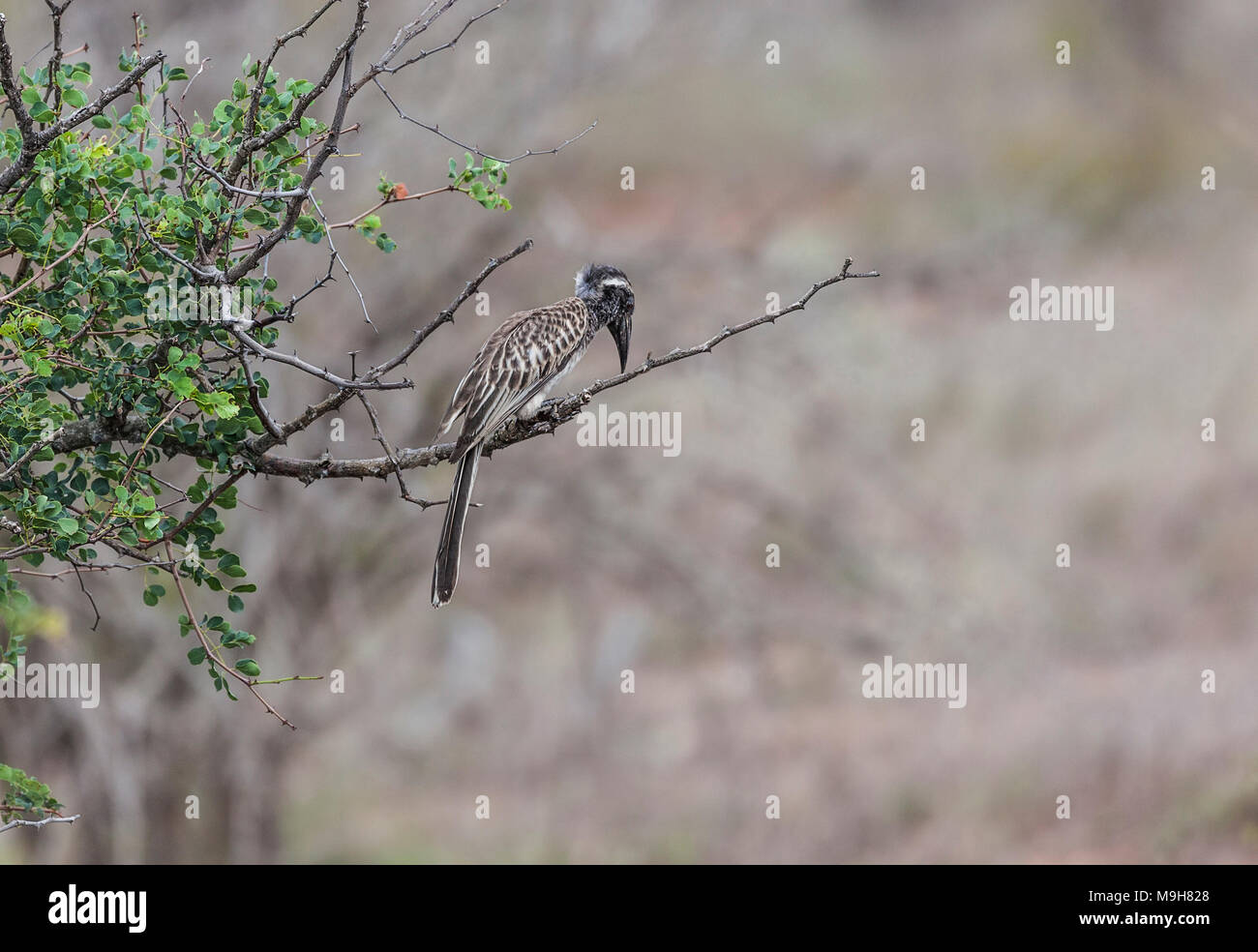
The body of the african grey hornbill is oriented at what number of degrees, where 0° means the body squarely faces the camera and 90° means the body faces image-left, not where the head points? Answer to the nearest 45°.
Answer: approximately 270°
